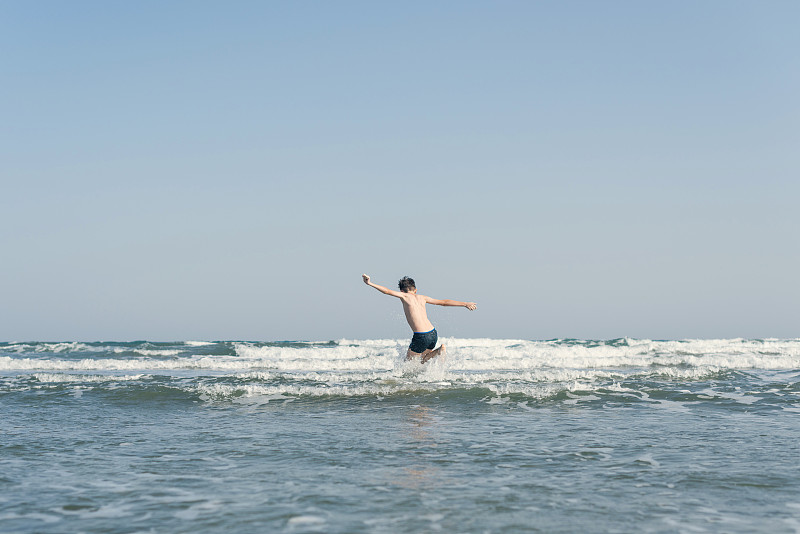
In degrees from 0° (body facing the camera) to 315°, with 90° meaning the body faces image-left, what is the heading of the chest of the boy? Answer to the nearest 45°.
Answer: approximately 135°
